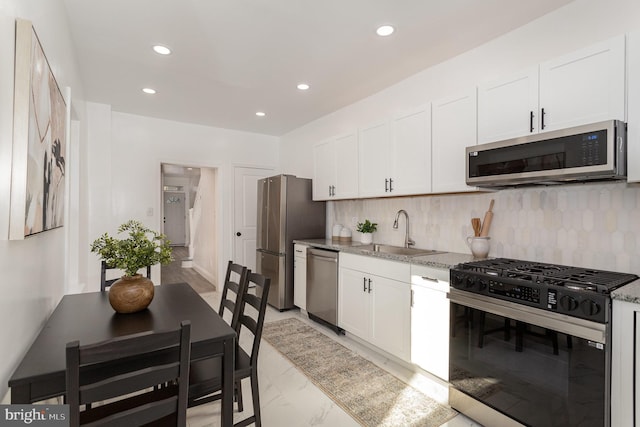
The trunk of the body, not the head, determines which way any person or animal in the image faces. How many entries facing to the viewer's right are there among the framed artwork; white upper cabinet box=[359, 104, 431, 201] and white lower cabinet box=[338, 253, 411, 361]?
1

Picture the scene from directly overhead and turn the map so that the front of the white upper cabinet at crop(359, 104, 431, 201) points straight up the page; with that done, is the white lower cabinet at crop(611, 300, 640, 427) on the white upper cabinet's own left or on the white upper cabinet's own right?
on the white upper cabinet's own left

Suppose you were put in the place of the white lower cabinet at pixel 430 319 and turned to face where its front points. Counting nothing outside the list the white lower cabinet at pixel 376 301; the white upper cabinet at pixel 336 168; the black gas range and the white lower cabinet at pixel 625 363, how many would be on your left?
2

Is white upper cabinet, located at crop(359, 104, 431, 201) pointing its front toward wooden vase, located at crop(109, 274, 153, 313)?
yes

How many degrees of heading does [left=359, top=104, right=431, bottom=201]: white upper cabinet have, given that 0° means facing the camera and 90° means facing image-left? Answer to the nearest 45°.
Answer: approximately 45°

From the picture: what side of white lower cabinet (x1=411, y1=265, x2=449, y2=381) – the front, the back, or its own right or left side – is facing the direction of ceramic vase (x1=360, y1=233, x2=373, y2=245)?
right

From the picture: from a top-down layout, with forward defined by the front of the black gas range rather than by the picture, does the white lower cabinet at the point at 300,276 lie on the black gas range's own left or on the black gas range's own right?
on the black gas range's own right

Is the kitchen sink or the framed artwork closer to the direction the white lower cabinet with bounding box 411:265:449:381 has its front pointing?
the framed artwork

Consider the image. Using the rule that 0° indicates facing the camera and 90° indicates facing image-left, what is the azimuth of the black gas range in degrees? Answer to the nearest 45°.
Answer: approximately 45°

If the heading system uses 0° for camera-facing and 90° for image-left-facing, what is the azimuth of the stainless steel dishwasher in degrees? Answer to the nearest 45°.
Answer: approximately 45°

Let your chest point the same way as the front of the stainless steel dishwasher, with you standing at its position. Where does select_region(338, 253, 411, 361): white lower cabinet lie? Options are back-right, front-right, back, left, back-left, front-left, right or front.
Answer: left

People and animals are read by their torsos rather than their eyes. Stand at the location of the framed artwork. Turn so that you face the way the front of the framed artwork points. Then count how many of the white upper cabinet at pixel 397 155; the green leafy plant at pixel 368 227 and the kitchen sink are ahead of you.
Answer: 3
